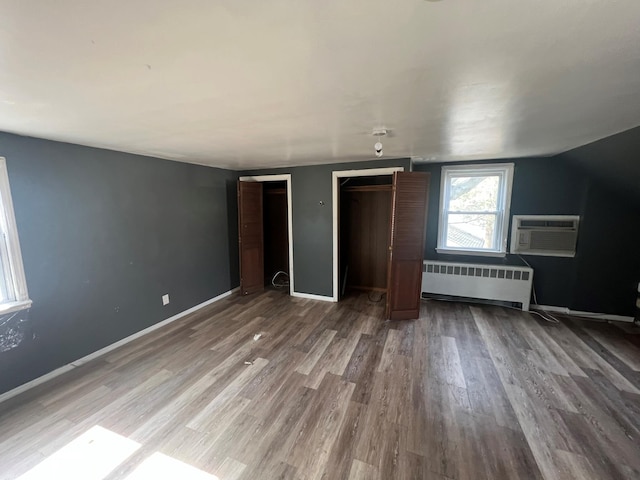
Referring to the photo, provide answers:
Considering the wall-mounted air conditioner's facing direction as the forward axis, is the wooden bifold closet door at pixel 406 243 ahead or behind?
ahead

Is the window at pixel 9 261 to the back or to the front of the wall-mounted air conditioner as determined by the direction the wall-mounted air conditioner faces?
to the front

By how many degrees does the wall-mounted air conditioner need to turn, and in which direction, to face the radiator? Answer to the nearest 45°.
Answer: approximately 45° to its right

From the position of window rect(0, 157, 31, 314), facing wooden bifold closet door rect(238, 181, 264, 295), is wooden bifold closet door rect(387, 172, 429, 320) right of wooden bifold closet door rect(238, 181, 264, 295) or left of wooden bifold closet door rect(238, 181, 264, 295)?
right

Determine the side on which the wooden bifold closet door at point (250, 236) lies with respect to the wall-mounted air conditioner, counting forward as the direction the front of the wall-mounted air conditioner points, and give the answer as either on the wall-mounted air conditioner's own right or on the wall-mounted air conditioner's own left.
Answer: on the wall-mounted air conditioner's own right

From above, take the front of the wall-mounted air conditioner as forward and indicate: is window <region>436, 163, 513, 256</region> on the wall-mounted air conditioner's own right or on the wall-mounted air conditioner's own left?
on the wall-mounted air conditioner's own right

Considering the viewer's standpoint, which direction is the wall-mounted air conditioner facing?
facing the viewer
